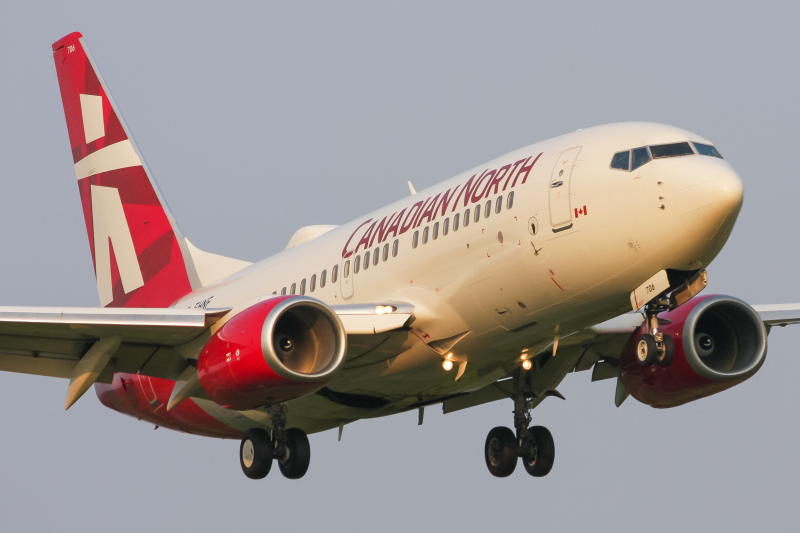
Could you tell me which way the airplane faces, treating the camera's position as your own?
facing the viewer and to the right of the viewer
